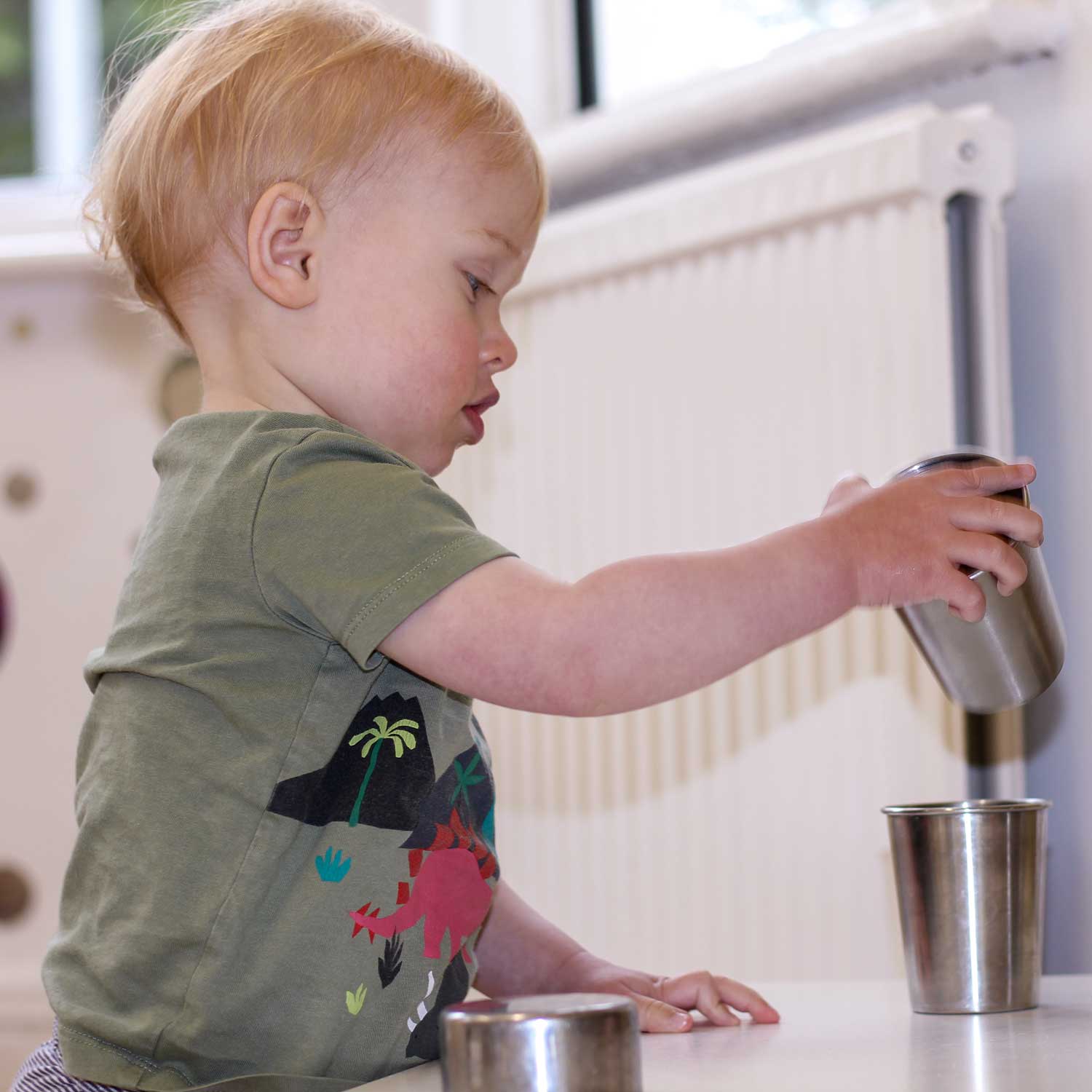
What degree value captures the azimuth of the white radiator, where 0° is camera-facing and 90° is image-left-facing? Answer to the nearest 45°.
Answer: approximately 45°

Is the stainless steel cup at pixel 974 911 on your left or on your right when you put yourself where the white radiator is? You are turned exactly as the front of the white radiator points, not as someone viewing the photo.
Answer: on your left
